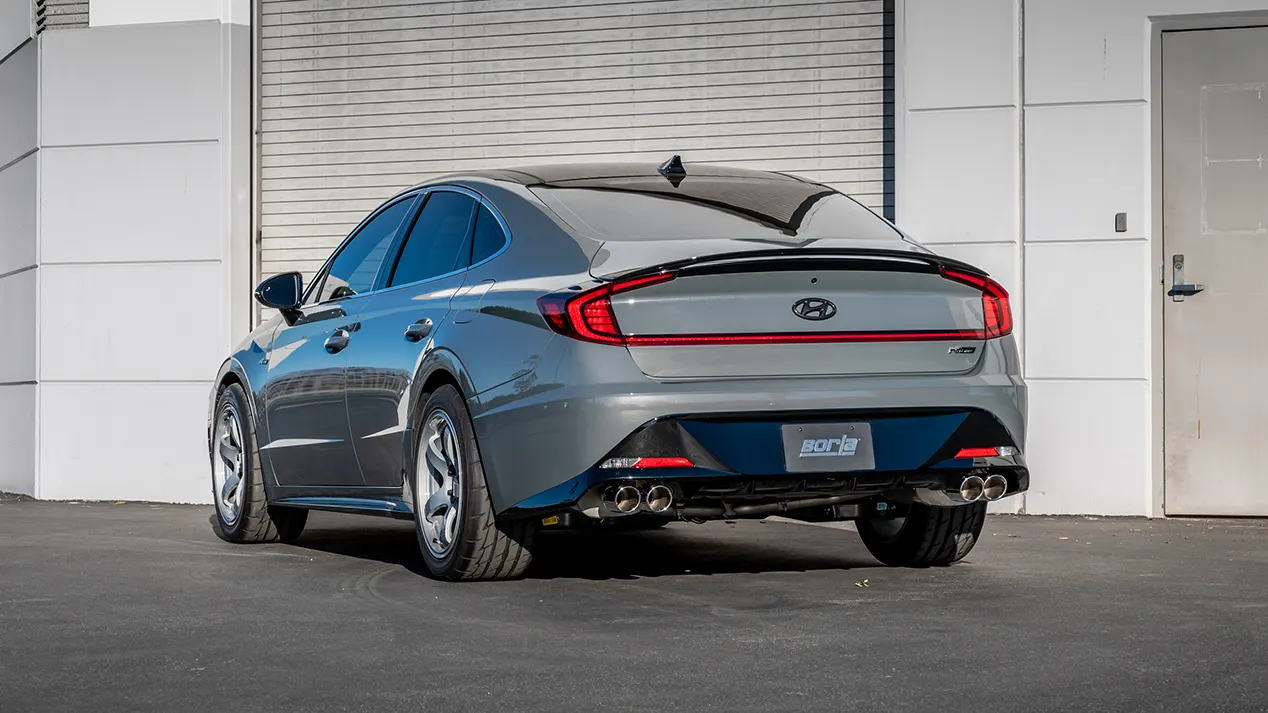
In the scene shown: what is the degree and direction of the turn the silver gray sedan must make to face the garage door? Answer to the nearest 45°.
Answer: approximately 45° to its right

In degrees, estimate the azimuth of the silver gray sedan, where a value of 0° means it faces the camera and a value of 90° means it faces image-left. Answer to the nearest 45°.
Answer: approximately 135°

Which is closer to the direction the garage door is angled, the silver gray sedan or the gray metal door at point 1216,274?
the silver gray sedan

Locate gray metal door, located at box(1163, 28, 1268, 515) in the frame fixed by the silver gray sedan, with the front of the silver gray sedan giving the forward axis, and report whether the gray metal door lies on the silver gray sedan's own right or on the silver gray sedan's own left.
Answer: on the silver gray sedan's own right

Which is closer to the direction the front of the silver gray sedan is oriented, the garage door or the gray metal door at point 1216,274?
the garage door

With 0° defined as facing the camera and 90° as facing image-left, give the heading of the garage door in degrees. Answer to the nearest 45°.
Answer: approximately 0°

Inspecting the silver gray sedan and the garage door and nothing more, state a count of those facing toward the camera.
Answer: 1

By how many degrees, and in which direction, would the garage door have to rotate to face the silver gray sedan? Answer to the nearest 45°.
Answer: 0° — it already faces it
